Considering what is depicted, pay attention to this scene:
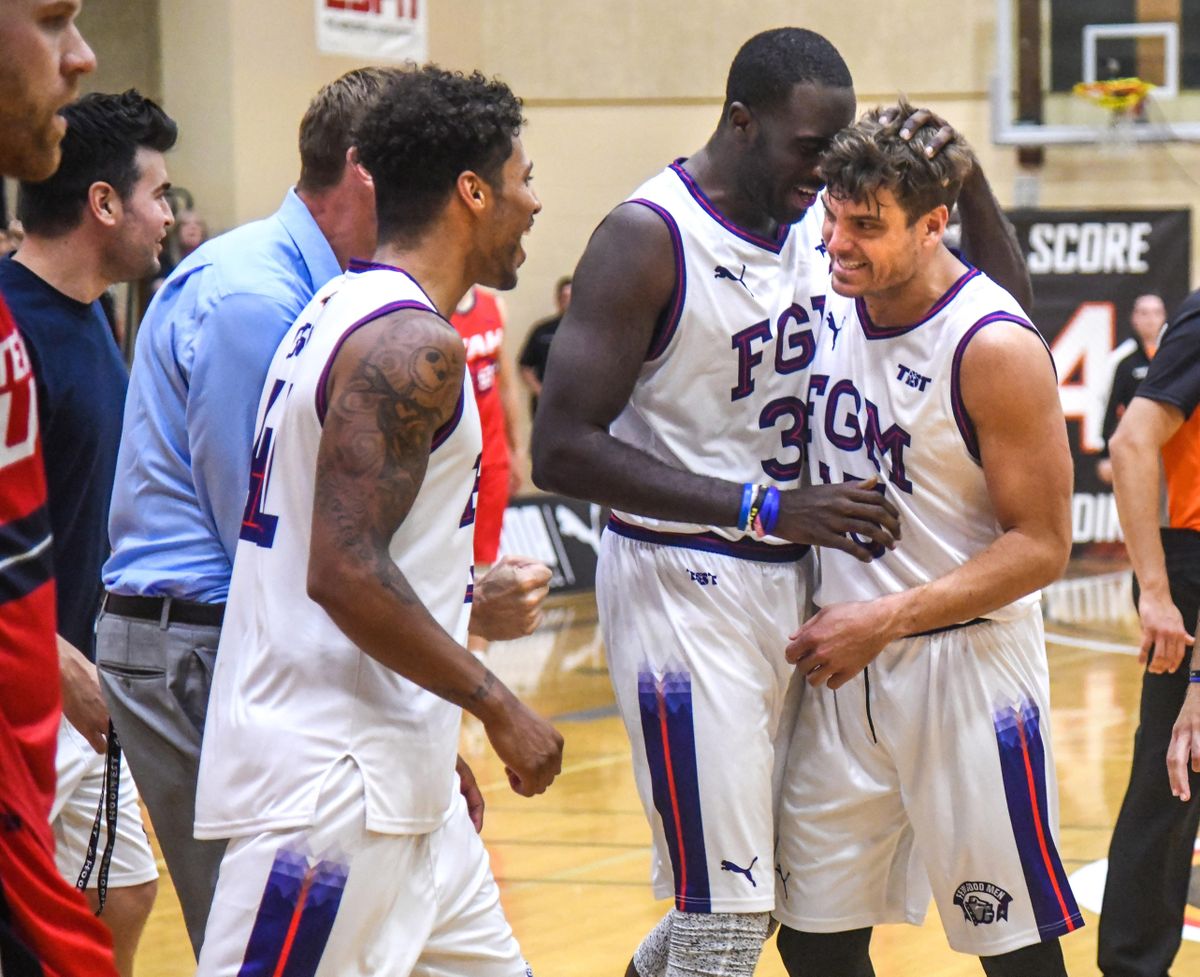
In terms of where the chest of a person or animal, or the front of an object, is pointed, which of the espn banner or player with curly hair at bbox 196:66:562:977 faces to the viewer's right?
the player with curly hair

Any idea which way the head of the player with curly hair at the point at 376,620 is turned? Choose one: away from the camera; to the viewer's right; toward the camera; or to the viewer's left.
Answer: to the viewer's right

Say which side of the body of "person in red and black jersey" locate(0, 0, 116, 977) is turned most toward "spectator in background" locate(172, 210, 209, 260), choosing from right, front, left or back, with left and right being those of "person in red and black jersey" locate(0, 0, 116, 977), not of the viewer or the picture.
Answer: left

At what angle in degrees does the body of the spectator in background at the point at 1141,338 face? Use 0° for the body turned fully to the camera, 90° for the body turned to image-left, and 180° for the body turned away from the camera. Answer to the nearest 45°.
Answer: approximately 0°

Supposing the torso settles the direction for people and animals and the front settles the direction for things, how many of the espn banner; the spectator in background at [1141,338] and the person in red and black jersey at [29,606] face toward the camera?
2

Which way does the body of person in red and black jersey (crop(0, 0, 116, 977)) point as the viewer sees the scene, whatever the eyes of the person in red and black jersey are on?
to the viewer's right

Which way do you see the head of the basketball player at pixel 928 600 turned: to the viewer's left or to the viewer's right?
to the viewer's left

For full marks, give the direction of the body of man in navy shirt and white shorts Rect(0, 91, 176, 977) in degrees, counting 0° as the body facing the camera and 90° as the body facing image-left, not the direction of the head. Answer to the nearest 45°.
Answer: approximately 270°

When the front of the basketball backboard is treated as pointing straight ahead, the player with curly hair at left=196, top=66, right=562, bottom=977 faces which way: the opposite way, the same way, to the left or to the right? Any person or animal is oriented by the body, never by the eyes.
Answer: to the left

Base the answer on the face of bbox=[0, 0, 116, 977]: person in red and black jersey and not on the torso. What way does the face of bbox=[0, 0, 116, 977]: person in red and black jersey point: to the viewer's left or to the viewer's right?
to the viewer's right
